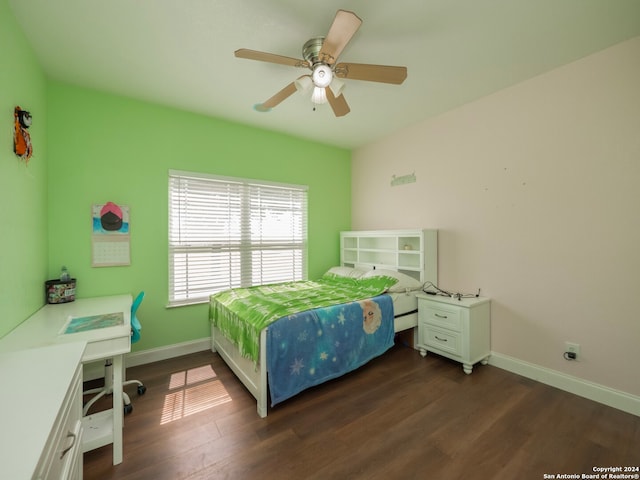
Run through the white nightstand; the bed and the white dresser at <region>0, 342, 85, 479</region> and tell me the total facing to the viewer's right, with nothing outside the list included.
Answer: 1

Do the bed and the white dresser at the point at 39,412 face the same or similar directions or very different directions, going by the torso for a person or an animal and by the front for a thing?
very different directions

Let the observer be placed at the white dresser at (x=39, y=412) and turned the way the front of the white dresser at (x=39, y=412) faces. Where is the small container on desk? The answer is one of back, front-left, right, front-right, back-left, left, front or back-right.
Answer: left

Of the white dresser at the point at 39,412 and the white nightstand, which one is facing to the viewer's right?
the white dresser

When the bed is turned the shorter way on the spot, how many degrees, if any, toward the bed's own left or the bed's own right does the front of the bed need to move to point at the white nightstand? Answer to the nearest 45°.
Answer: approximately 135° to the bed's own left

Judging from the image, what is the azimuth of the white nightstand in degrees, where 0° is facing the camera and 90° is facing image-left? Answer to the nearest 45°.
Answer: approximately 45°

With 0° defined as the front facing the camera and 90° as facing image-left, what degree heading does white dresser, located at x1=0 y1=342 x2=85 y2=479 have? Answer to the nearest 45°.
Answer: approximately 270°

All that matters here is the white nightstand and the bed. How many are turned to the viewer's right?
0

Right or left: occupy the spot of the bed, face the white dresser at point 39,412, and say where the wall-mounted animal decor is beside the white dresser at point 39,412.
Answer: right

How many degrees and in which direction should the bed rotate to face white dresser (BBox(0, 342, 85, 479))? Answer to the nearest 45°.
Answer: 0° — it already faces it

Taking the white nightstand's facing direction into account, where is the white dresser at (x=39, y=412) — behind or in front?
in front
